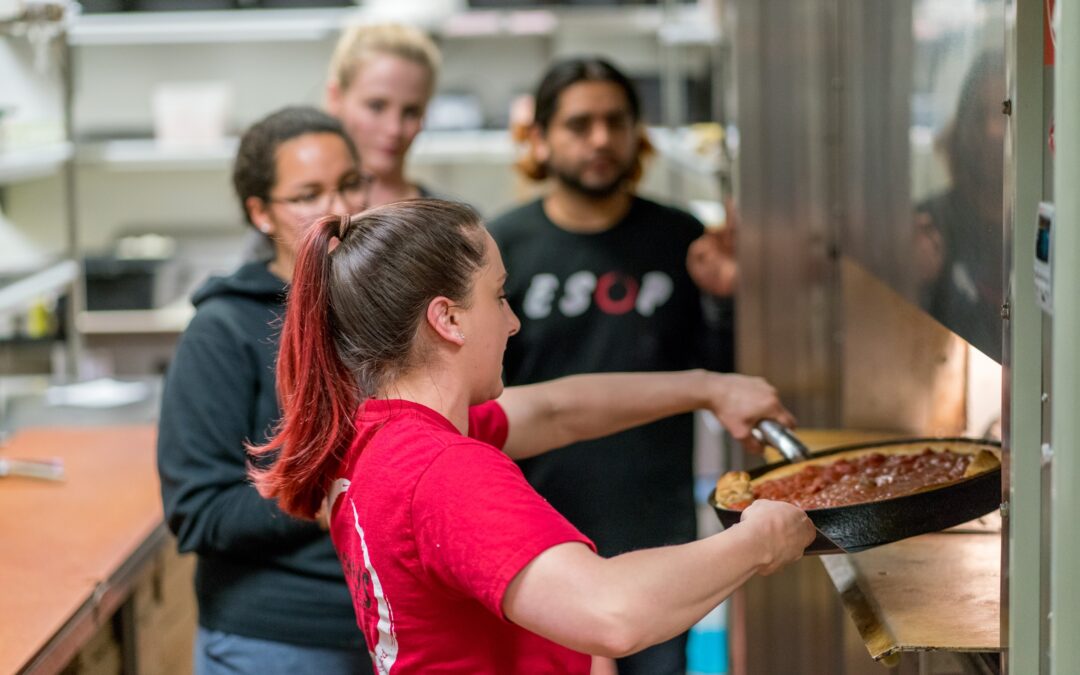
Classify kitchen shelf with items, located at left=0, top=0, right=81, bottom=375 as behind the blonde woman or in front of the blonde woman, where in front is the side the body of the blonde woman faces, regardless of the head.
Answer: behind

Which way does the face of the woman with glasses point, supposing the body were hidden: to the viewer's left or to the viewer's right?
to the viewer's right

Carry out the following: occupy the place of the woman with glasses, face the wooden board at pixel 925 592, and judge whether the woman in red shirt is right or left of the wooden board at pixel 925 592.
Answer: right

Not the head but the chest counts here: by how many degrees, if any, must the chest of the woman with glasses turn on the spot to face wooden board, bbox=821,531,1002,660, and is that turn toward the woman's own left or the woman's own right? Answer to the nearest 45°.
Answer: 0° — they already face it

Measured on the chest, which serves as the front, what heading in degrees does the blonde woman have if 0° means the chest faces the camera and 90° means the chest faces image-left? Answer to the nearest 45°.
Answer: approximately 315°

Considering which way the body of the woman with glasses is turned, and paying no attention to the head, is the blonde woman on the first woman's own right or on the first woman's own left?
on the first woman's own left

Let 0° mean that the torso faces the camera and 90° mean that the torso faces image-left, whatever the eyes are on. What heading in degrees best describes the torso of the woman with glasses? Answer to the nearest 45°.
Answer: approximately 315°

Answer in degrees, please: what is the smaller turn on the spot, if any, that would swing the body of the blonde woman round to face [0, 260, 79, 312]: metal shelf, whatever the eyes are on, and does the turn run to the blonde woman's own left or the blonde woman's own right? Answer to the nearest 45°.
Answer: approximately 180°

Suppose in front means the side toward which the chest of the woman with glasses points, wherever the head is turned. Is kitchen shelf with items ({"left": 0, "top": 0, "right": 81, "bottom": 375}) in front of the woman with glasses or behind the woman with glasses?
behind

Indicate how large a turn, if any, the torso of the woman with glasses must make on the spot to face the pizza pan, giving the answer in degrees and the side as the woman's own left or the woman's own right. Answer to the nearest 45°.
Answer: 0° — they already face it

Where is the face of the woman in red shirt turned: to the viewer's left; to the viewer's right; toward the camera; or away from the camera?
to the viewer's right

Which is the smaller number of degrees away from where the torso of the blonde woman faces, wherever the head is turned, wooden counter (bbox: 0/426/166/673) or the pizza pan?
the pizza pan
